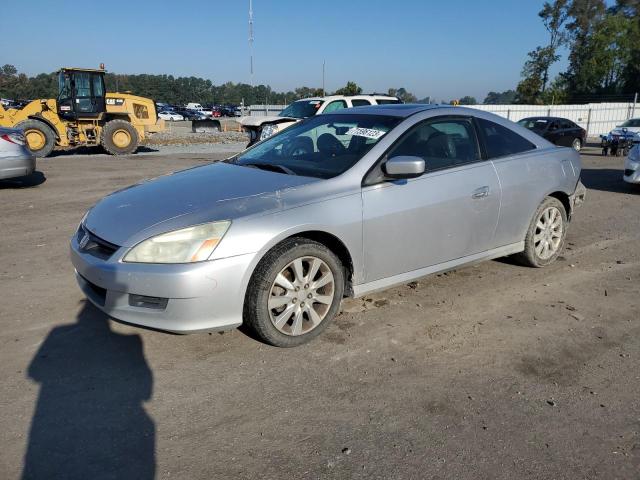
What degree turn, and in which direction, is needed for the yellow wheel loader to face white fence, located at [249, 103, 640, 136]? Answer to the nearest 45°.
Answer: approximately 180°

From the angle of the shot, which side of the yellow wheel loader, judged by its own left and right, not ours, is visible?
left

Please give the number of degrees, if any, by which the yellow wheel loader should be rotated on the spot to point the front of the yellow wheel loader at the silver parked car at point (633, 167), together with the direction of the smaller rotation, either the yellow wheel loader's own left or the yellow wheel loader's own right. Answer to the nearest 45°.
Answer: approximately 135° to the yellow wheel loader's own left

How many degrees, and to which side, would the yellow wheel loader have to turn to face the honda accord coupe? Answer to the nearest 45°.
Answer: approximately 90° to its left

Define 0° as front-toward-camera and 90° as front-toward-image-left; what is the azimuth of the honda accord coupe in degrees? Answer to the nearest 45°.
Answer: approximately 45°

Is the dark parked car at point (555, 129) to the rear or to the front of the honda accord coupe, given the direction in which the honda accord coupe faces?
to the rear

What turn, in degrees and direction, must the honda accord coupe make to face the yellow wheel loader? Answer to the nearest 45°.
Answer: approximately 90° to its right

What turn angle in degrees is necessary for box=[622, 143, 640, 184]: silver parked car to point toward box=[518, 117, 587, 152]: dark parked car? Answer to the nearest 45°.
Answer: approximately 135° to its right

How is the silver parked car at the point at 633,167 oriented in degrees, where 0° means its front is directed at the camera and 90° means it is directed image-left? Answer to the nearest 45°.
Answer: approximately 45°

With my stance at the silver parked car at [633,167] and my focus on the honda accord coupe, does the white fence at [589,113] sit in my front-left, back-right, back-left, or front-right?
back-right
